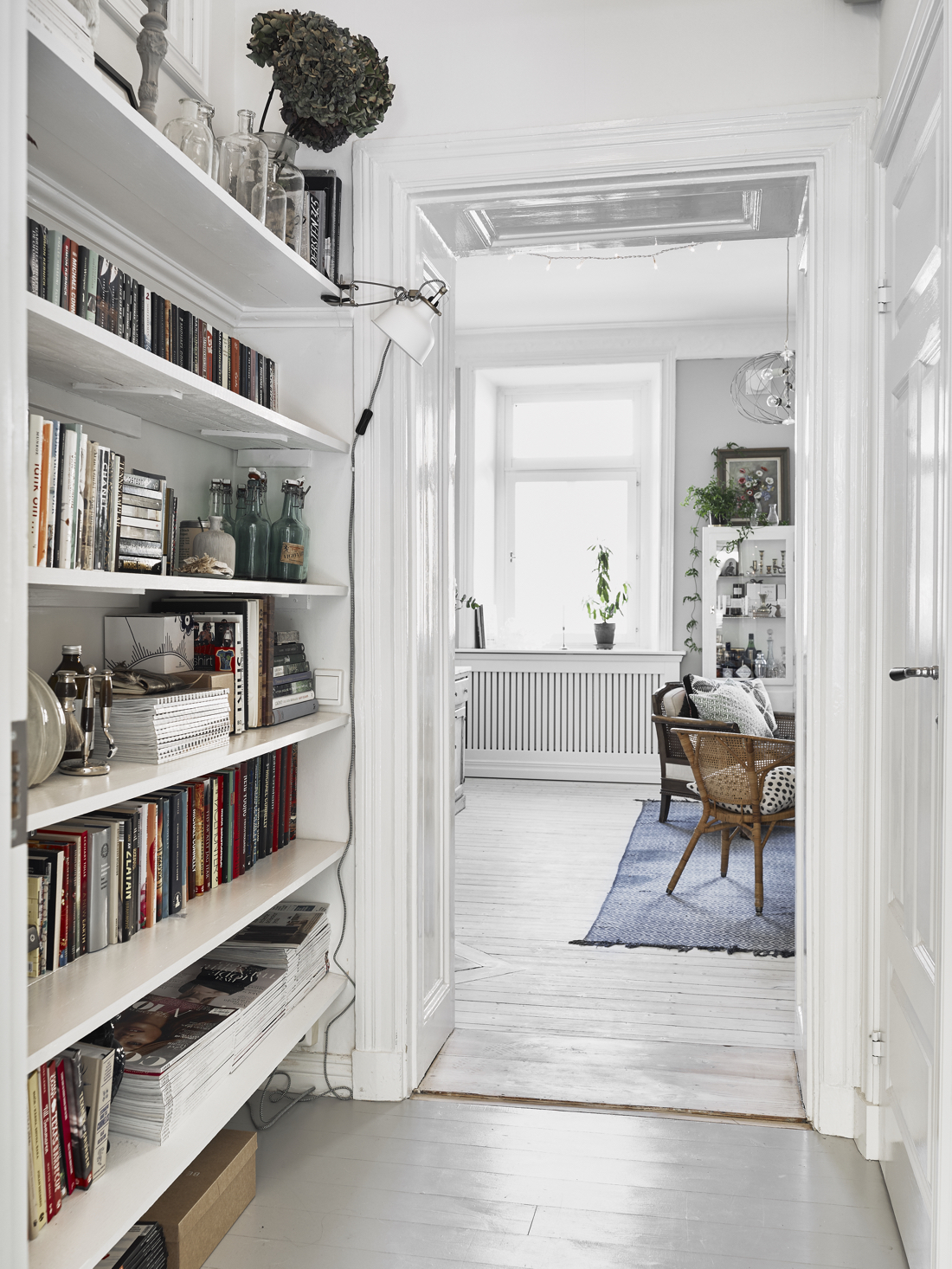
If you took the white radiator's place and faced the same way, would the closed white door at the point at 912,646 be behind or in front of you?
in front

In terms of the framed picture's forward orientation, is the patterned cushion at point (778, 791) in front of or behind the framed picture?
in front

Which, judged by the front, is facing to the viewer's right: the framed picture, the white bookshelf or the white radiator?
the white bookshelf

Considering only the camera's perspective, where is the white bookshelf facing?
facing to the right of the viewer

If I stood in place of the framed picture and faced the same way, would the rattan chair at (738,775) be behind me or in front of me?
in front

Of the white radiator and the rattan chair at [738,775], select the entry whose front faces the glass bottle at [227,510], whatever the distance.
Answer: the white radiator

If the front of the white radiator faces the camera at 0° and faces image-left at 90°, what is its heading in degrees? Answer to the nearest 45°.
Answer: approximately 0°

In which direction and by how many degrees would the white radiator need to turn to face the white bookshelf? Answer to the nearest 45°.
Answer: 0° — it already faces it

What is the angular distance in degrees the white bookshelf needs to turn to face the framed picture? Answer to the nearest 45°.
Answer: approximately 45° to its left
